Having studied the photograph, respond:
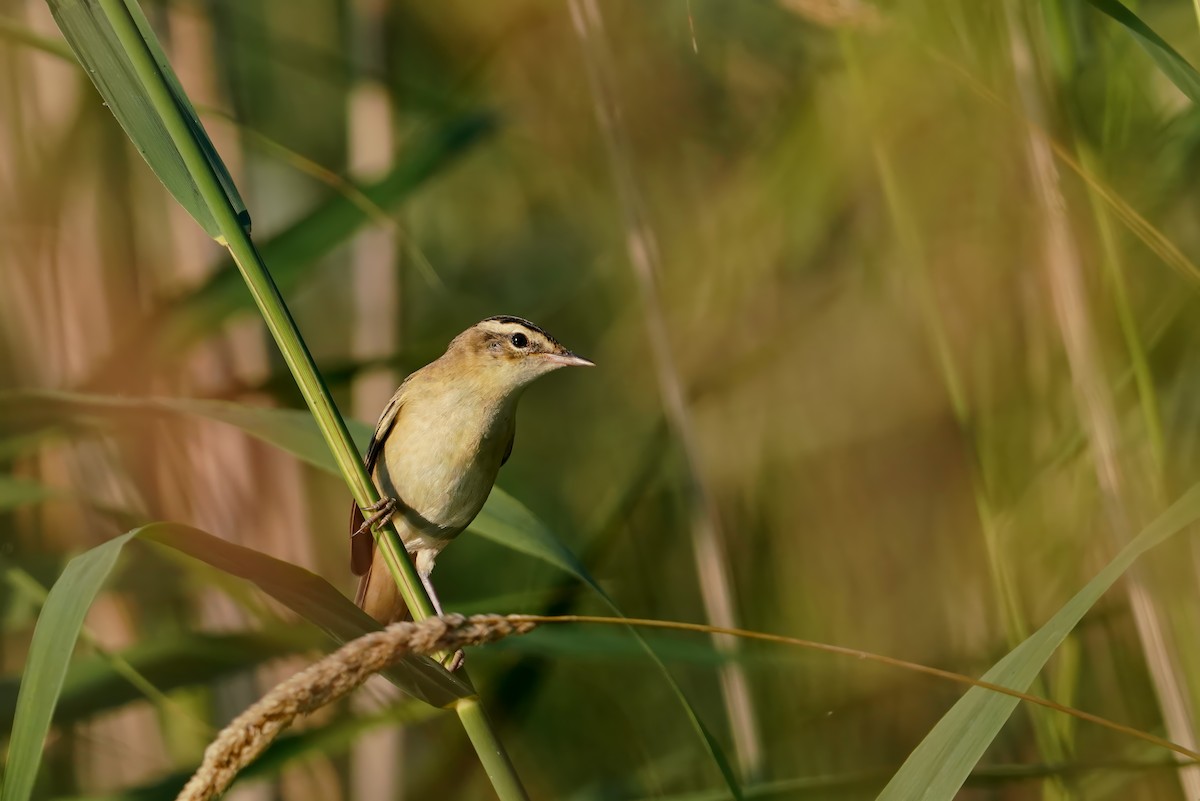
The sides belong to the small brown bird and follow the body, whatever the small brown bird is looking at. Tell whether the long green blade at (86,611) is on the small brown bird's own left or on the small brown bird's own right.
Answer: on the small brown bird's own right

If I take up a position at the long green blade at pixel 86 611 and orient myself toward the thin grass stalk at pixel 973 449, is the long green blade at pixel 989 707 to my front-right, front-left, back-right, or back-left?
front-right

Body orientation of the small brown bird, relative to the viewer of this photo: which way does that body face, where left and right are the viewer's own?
facing the viewer and to the right of the viewer

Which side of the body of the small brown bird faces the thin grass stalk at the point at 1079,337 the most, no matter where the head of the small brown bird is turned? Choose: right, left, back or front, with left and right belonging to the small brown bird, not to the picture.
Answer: left

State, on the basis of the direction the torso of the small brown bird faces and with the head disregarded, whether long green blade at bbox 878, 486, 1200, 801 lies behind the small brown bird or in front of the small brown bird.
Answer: in front

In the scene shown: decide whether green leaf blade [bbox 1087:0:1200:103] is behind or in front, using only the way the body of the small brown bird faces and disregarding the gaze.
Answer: in front
